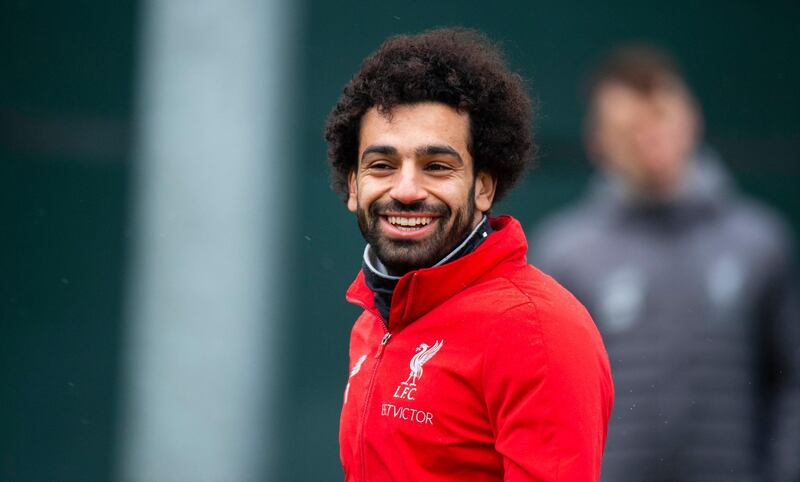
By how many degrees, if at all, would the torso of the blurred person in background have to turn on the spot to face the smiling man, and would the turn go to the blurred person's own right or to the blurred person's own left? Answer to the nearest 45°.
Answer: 0° — they already face them

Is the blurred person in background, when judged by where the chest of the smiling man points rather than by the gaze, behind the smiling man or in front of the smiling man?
behind

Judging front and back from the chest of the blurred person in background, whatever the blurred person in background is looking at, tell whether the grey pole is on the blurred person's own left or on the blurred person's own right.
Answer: on the blurred person's own right

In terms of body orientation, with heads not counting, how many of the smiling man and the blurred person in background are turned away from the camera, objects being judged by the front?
0

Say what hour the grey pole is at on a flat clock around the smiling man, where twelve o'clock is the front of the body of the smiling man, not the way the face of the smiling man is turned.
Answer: The grey pole is roughly at 4 o'clock from the smiling man.

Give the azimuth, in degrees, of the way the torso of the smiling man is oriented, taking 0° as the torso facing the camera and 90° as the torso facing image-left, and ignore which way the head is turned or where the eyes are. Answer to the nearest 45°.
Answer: approximately 45°
